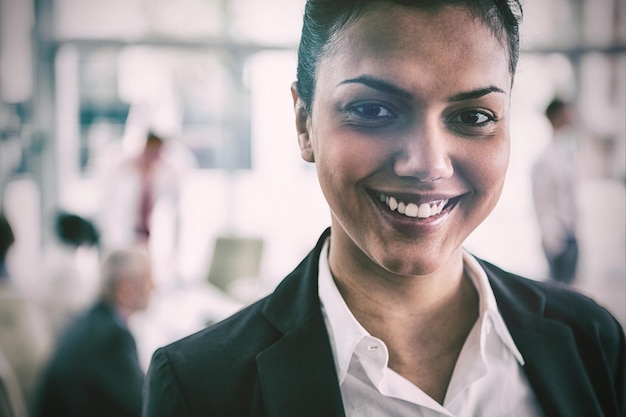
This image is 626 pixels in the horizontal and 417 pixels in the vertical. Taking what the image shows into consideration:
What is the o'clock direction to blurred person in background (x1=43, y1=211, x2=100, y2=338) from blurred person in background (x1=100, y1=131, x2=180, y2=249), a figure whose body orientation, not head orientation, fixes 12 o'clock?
blurred person in background (x1=43, y1=211, x2=100, y2=338) is roughly at 2 o'clock from blurred person in background (x1=100, y1=131, x2=180, y2=249).

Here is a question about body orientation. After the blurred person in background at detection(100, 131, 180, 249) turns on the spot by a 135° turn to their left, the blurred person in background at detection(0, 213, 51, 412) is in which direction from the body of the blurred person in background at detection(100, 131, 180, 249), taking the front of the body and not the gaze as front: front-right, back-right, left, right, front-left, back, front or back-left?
back

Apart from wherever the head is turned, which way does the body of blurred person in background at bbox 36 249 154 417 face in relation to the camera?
to the viewer's right

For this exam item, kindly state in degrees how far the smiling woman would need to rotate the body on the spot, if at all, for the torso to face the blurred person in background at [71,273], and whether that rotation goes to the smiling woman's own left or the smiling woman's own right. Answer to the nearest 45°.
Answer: approximately 135° to the smiling woman's own right

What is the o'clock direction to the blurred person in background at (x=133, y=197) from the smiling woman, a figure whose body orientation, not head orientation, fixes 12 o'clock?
The blurred person in background is roughly at 5 o'clock from the smiling woman.

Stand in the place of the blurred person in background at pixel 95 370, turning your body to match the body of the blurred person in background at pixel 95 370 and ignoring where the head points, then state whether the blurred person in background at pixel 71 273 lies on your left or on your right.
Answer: on your left

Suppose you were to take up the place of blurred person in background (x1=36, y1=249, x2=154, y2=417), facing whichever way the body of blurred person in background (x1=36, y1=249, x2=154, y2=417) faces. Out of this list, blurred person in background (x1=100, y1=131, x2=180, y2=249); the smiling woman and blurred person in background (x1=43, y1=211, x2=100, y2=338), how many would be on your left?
2

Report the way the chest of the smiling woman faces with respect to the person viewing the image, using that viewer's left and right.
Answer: facing the viewer

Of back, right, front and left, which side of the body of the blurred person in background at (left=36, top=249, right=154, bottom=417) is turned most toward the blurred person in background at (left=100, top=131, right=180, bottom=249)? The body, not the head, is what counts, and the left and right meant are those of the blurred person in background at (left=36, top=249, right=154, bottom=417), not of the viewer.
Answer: left
